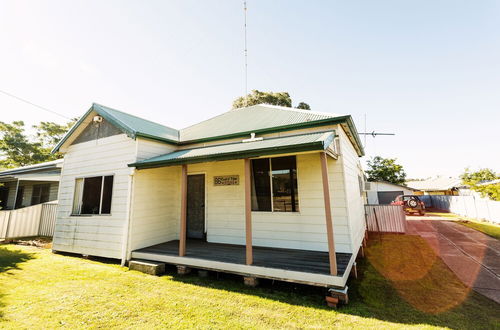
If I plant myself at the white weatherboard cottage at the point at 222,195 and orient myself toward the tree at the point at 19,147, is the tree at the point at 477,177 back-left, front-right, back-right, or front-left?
back-right

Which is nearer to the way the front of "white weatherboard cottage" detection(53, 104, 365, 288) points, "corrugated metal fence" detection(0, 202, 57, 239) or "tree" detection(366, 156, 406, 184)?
the corrugated metal fence

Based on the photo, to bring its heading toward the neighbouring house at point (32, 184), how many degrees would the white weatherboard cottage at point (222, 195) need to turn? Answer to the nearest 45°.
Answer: approximately 90° to its right

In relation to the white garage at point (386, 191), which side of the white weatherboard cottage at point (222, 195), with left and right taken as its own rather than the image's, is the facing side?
back

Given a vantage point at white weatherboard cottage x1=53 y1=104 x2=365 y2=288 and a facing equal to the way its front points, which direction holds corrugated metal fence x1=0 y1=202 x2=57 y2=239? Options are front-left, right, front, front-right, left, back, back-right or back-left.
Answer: right

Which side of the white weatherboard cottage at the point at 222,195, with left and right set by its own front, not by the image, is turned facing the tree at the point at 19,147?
right

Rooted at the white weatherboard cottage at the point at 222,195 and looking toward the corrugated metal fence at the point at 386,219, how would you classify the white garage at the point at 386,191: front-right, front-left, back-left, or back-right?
front-left

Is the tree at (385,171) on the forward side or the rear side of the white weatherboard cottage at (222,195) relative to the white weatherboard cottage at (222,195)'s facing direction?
on the rear side

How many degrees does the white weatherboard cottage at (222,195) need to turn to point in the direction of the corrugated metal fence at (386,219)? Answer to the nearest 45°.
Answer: approximately 135° to its left

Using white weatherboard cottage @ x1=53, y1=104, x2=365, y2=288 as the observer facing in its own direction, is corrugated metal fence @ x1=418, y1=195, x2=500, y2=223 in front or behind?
behind
